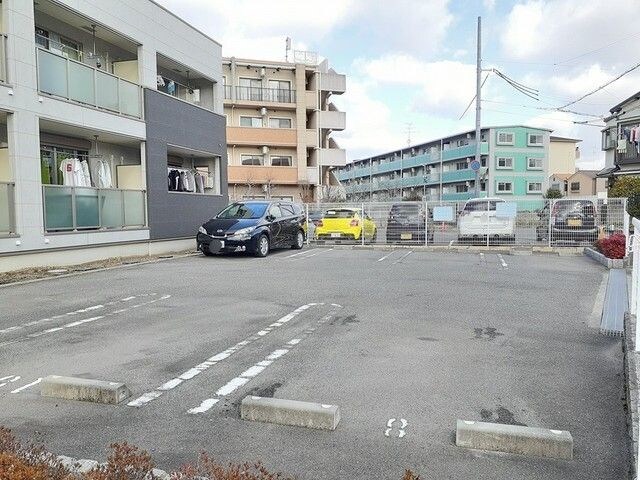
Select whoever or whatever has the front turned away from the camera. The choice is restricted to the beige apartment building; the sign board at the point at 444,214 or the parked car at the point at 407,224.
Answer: the parked car

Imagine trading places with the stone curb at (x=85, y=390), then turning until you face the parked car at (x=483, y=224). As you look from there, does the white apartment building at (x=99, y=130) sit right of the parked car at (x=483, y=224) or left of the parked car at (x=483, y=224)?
left

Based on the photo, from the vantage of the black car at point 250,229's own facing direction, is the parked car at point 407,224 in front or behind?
behind

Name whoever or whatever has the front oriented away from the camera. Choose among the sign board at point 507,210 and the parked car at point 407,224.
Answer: the parked car

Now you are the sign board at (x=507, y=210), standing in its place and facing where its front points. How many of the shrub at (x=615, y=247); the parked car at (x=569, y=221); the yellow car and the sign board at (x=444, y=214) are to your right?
2

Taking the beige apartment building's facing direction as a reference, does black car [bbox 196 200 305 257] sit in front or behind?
in front

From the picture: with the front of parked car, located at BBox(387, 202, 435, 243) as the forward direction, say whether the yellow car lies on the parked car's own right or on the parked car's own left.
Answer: on the parked car's own left

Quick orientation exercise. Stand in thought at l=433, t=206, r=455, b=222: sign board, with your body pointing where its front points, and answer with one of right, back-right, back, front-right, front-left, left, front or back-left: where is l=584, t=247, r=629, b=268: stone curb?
front-left

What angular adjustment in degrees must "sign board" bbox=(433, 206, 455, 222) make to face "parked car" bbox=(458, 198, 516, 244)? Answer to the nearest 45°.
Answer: approximately 90° to its left

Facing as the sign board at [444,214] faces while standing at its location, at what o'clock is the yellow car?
The yellow car is roughly at 3 o'clock from the sign board.
